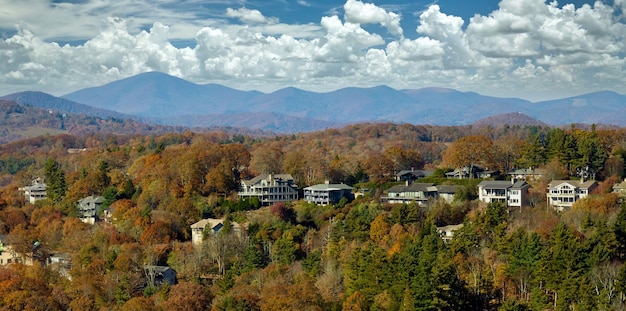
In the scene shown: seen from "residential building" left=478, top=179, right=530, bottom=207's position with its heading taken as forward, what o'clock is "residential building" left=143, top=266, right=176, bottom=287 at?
"residential building" left=143, top=266, right=176, bottom=287 is roughly at 2 o'clock from "residential building" left=478, top=179, right=530, bottom=207.

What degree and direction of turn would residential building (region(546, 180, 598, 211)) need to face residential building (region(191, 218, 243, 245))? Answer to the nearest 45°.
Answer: approximately 90° to its right

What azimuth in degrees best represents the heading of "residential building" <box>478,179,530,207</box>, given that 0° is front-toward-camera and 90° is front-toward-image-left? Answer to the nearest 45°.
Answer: approximately 0°

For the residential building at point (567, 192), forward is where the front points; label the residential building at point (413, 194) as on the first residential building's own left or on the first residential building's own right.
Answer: on the first residential building's own right

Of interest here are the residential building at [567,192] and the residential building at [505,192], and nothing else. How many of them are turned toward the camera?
2

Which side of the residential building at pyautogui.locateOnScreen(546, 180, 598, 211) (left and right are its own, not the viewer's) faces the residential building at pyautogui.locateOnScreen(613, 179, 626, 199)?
left

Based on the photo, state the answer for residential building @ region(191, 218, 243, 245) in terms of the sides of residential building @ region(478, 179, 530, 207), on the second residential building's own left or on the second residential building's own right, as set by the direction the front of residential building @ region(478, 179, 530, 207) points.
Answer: on the second residential building's own right

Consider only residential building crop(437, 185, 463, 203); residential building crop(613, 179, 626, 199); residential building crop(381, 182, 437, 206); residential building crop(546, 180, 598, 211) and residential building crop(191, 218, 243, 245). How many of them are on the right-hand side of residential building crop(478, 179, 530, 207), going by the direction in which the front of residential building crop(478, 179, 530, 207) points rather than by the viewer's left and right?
3

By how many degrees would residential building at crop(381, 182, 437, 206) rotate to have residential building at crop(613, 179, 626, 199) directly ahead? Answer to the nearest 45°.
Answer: approximately 90° to its left

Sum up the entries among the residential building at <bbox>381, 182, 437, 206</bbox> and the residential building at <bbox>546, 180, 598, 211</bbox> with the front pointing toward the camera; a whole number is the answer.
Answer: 2

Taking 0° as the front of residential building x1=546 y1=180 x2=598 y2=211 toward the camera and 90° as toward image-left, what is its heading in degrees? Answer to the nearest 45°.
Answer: approximately 0°
